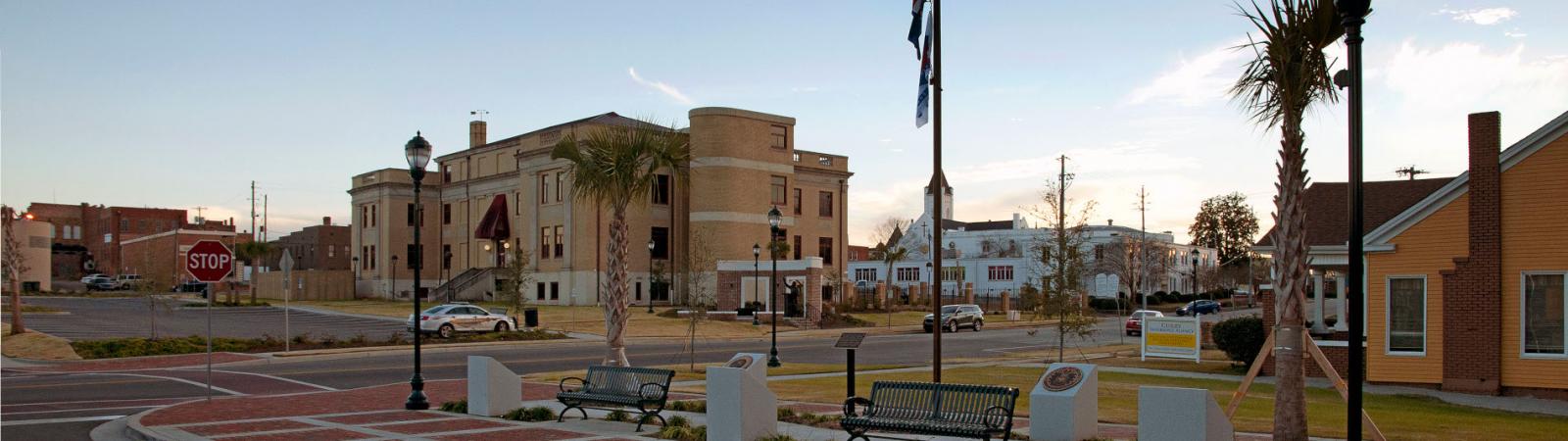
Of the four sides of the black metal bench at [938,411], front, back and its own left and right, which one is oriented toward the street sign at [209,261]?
right

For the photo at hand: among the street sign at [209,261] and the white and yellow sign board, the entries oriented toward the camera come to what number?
2

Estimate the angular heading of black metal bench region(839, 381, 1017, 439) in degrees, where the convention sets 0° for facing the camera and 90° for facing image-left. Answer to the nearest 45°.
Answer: approximately 45°

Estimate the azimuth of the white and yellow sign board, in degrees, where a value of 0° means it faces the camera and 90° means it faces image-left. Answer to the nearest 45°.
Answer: approximately 0°

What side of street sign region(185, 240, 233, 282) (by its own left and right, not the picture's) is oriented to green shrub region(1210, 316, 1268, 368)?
left

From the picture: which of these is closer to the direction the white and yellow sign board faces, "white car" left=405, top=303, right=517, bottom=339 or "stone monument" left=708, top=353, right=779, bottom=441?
the stone monument

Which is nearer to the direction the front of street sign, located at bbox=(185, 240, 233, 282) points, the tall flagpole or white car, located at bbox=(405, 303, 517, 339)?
the tall flagpole
